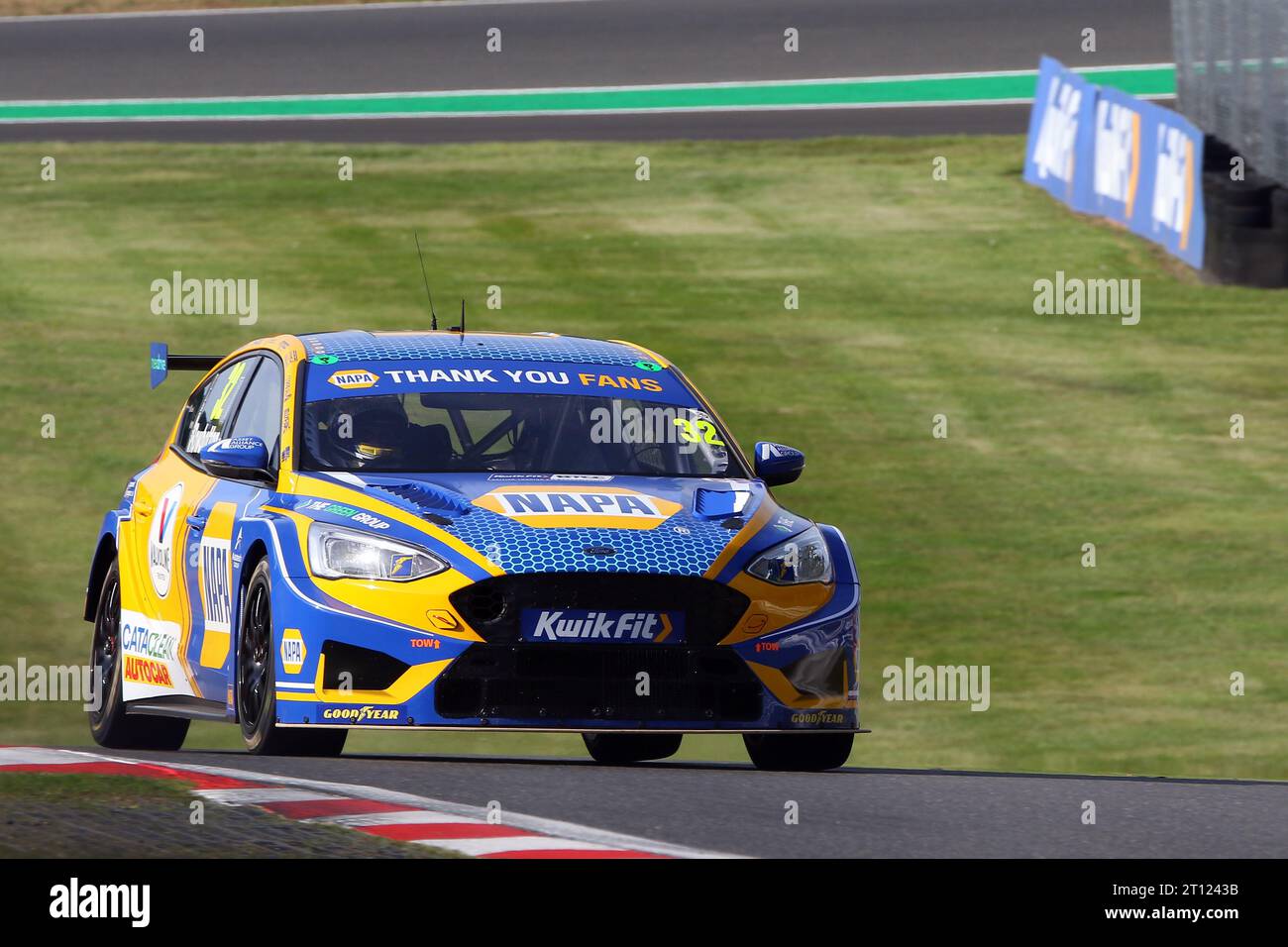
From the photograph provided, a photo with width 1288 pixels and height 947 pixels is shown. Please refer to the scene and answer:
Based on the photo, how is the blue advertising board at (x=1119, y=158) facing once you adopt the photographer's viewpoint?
facing the viewer and to the left of the viewer

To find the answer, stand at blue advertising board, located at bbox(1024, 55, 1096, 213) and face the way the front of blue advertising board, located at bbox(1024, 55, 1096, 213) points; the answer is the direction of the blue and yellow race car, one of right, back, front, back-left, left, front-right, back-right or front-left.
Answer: front-left

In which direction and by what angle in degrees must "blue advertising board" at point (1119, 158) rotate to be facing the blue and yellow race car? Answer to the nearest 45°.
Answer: approximately 45° to its left
